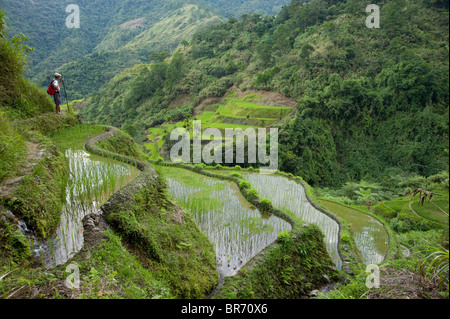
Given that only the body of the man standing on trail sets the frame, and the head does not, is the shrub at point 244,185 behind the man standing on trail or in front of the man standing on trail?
in front

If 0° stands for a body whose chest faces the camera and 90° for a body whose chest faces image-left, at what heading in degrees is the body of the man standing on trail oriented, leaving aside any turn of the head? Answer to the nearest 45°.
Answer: approximately 270°
